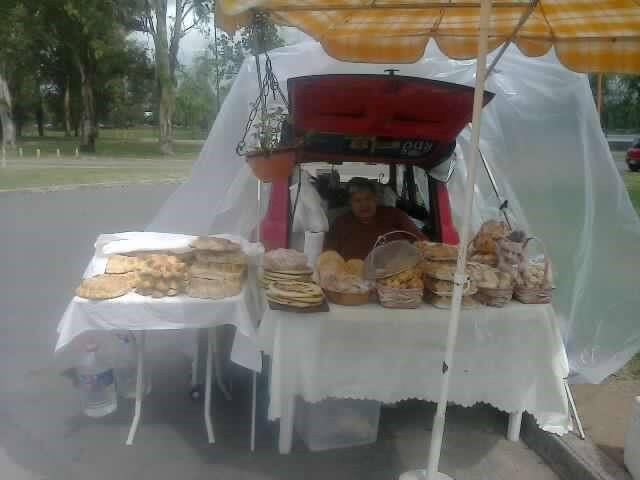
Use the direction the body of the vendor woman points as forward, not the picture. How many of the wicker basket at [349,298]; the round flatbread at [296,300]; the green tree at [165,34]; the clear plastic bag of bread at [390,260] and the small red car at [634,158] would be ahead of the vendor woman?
3

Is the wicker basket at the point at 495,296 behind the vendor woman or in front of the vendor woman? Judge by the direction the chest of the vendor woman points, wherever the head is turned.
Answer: in front

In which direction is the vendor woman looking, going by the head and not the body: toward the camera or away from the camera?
toward the camera

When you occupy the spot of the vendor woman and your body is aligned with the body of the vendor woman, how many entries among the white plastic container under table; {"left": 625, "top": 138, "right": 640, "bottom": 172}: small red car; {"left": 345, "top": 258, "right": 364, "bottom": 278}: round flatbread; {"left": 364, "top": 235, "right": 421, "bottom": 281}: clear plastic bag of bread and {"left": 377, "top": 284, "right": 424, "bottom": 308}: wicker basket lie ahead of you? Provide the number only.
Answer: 4

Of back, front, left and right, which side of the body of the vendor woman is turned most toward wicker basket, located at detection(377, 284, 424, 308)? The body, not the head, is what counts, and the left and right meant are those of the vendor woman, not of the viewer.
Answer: front

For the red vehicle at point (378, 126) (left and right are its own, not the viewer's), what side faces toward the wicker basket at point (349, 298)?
back

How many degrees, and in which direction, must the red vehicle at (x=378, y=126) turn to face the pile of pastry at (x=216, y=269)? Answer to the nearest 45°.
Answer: approximately 135° to its left

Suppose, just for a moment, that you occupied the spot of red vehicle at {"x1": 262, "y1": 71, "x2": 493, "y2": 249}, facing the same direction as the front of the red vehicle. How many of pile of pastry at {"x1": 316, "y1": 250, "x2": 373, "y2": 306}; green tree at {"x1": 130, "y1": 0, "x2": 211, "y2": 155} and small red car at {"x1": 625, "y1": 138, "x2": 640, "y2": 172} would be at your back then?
1

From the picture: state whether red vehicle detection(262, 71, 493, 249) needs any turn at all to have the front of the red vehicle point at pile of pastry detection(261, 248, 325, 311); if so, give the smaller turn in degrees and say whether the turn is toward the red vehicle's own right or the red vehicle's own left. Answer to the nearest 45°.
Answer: approximately 180°

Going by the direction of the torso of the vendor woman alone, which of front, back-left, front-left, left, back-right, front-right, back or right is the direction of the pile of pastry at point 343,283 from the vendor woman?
front

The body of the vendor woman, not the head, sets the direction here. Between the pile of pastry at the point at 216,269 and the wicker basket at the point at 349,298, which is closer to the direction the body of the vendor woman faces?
the wicker basket

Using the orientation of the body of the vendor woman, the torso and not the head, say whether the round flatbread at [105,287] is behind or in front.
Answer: in front

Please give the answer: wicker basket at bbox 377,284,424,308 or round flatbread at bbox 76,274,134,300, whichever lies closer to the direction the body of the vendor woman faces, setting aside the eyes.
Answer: the wicker basket

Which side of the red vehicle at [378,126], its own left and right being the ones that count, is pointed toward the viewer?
back

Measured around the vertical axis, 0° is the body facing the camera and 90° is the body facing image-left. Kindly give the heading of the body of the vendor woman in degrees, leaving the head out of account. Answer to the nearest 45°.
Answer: approximately 0°

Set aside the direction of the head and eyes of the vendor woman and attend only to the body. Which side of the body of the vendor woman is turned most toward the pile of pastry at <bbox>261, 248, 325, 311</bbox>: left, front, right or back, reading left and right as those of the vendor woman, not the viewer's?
front
